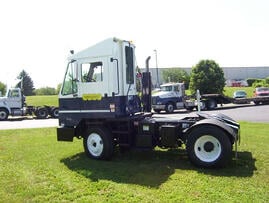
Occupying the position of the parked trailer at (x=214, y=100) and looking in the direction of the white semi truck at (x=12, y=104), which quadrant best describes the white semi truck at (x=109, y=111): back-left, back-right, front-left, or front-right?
front-left

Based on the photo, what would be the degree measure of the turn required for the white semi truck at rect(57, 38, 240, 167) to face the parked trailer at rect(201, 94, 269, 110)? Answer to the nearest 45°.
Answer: approximately 90° to its right

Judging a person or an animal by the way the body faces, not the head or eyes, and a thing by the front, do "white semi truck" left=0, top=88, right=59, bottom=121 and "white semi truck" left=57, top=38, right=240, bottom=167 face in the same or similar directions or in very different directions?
same or similar directions

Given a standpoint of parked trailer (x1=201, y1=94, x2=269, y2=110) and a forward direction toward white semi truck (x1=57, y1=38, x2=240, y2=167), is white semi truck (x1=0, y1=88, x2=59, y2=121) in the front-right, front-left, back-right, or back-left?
front-right

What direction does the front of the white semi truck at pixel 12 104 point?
to the viewer's left

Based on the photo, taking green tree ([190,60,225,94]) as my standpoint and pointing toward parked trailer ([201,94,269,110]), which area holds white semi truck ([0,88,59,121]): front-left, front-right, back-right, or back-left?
front-right

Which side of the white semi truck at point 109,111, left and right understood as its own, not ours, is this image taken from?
left

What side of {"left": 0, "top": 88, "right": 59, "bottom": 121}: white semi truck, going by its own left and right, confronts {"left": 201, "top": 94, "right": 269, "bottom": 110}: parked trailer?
back

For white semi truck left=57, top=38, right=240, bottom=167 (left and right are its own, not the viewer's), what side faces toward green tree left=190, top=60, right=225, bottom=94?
right

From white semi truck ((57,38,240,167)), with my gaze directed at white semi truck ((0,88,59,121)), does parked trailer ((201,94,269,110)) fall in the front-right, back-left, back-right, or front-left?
front-right

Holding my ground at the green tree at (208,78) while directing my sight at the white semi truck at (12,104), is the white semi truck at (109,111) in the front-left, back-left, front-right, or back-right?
front-left

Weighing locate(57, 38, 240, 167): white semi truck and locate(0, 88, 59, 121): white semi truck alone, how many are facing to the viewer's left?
2

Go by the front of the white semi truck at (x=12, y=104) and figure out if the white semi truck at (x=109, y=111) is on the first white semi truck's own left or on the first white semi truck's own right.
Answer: on the first white semi truck's own left

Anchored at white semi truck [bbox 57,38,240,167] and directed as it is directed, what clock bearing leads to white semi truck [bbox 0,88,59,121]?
white semi truck [bbox 0,88,59,121] is roughly at 2 o'clock from white semi truck [bbox 57,38,240,167].

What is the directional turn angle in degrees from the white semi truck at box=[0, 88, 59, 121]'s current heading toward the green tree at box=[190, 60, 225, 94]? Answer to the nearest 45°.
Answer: approximately 180°
